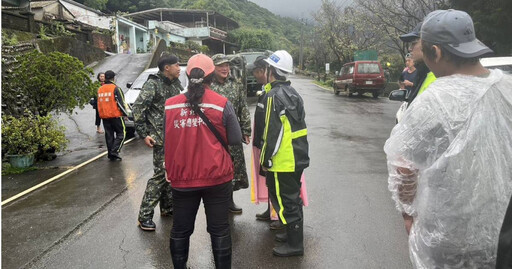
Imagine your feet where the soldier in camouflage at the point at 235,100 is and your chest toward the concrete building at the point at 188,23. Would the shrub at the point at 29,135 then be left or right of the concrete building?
left

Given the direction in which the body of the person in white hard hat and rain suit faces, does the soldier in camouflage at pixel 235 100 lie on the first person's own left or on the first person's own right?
on the first person's own right

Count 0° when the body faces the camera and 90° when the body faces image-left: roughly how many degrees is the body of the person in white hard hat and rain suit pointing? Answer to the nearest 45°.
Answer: approximately 90°

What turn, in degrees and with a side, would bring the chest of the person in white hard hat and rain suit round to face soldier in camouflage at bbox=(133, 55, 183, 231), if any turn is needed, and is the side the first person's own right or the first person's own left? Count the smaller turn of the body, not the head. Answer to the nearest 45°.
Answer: approximately 45° to the first person's own right

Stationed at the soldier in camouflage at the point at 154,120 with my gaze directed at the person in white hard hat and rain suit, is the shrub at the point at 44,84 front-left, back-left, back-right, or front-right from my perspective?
back-left

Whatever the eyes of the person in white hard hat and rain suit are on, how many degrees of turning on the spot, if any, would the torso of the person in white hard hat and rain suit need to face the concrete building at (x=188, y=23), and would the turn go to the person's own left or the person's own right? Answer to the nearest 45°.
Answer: approximately 90° to the person's own right

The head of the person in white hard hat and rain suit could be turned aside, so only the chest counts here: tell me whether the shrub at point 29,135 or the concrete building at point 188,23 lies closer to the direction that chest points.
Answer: the shrub

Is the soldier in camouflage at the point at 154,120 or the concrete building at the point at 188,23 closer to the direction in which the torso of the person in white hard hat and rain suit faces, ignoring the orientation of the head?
the soldier in camouflage

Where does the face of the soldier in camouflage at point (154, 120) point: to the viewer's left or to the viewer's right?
to the viewer's right
